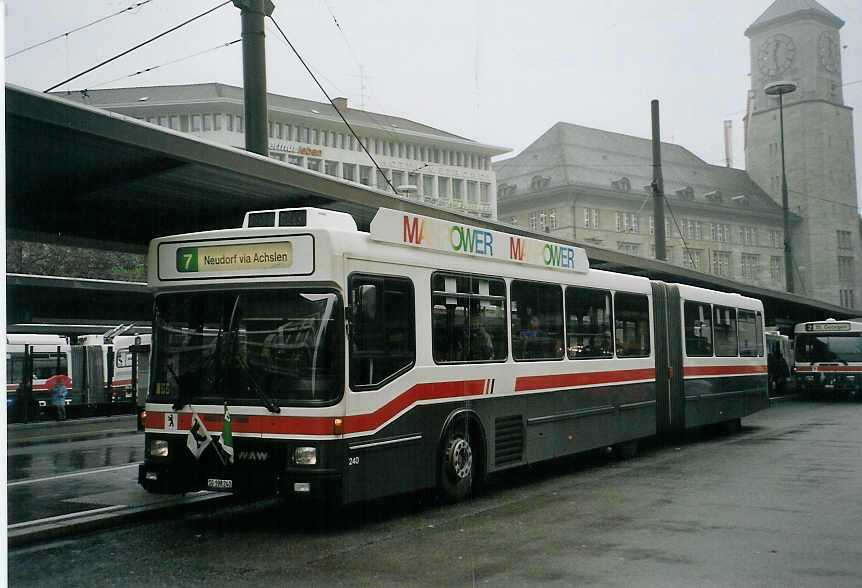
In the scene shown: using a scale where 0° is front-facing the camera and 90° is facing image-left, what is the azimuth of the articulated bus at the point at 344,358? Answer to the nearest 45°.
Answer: approximately 45°

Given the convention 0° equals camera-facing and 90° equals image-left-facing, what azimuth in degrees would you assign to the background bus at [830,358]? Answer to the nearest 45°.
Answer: approximately 0°

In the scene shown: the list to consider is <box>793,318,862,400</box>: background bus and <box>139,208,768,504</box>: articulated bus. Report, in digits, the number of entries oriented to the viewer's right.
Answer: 0

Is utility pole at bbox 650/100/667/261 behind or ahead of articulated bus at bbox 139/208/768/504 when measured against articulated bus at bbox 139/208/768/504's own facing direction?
behind

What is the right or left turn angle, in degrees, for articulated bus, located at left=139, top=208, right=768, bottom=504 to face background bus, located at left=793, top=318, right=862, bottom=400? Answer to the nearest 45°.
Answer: approximately 180°

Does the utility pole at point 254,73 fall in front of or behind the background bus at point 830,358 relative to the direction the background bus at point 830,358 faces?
in front
